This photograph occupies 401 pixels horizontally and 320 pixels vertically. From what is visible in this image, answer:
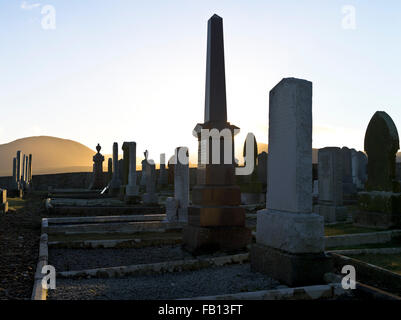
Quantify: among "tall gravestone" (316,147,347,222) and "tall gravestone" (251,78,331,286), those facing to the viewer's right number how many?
0

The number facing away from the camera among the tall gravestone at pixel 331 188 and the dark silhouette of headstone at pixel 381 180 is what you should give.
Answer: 0

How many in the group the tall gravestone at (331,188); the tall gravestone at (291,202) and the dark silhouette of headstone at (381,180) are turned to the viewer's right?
0

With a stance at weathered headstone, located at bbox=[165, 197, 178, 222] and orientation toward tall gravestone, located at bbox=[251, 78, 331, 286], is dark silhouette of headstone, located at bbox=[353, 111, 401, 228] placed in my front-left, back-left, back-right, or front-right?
front-left

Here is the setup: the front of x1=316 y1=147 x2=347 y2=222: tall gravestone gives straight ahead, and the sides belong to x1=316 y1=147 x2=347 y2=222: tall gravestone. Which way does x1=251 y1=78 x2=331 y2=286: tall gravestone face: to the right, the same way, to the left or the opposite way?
the same way

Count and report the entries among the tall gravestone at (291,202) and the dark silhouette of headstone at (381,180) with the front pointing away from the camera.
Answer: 0

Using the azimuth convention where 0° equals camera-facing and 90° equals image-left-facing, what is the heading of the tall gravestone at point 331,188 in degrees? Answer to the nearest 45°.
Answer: approximately 45°

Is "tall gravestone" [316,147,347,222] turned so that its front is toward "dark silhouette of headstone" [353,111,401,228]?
no

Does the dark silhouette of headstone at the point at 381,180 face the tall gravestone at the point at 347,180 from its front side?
no

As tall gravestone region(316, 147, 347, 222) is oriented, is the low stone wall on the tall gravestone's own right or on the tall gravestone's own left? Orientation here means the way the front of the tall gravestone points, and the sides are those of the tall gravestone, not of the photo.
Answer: on the tall gravestone's own right

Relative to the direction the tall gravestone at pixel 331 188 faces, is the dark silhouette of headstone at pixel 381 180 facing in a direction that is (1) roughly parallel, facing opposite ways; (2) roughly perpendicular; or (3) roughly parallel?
roughly parallel

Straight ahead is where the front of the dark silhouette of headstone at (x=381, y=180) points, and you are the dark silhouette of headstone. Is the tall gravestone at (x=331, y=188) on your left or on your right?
on your right

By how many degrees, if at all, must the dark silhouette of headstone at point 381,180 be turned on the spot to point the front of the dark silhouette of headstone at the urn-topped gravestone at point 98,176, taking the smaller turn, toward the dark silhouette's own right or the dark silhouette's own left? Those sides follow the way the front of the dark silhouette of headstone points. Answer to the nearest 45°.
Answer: approximately 90° to the dark silhouette's own right

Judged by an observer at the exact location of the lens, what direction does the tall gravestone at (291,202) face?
facing the viewer and to the left of the viewer

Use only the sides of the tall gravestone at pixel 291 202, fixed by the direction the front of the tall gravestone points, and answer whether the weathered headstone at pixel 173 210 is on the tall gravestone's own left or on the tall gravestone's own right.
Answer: on the tall gravestone's own right
